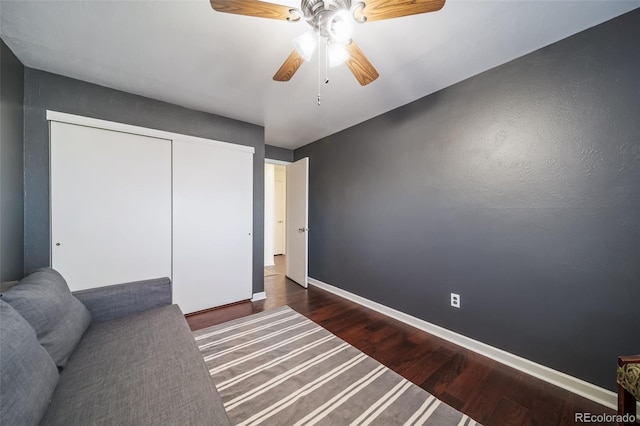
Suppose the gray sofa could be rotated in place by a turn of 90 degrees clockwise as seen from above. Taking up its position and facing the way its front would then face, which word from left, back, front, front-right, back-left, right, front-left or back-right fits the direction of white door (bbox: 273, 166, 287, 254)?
back-left

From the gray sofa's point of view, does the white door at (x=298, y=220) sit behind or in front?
in front

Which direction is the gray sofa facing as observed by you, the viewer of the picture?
facing to the right of the viewer
